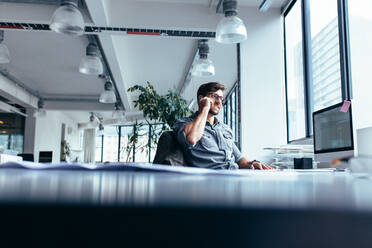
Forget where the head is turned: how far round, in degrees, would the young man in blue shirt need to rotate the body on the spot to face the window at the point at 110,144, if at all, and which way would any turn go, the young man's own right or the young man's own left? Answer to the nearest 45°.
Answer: approximately 135° to the young man's own left

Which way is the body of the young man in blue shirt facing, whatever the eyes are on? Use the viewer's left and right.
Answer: facing the viewer and to the right of the viewer

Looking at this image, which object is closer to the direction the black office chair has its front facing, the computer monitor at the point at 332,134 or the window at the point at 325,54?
the computer monitor

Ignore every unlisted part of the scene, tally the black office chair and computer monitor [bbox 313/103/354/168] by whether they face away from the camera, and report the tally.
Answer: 0

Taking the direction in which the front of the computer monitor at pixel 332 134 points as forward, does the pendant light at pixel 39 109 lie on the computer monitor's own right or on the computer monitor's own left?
on the computer monitor's own right

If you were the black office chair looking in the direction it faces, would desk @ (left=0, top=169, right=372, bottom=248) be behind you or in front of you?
in front

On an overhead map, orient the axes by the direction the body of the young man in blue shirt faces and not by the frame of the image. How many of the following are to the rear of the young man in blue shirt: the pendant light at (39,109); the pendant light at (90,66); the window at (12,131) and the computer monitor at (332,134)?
3

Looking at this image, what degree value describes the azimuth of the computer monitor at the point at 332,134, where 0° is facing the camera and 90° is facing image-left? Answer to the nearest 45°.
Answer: approximately 45°

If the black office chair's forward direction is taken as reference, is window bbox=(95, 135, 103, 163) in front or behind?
behind
